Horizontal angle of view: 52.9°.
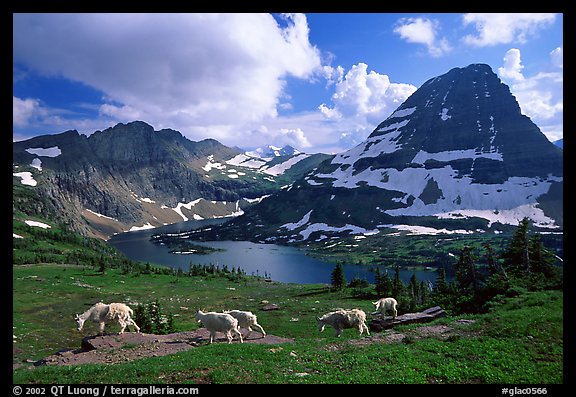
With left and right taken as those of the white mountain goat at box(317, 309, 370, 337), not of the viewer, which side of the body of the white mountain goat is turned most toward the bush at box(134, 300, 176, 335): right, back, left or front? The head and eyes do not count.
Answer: front

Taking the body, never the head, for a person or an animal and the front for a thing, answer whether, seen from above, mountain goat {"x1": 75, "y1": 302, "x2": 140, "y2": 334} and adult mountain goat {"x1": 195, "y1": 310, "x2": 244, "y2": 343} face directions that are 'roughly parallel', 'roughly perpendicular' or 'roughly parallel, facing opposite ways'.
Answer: roughly parallel

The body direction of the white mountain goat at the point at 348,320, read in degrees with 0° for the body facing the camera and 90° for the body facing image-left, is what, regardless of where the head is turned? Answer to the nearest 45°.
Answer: approximately 90°

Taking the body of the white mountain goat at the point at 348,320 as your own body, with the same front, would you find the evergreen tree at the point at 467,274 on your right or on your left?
on your right

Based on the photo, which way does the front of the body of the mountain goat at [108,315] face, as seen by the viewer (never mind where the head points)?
to the viewer's left

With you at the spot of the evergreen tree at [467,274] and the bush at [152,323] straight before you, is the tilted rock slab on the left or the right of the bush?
left

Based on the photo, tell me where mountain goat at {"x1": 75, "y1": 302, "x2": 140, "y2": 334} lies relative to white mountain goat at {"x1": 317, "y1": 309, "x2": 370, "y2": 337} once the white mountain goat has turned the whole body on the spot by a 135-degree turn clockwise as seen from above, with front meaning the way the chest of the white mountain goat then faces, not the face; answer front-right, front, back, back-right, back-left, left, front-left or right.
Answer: back-left

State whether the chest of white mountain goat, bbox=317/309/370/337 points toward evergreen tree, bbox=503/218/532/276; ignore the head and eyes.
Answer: no

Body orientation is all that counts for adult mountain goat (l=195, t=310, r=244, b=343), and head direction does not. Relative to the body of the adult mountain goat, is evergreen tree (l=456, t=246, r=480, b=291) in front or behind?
behind

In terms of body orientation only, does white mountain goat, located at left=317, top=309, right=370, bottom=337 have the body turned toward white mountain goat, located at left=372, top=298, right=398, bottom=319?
no

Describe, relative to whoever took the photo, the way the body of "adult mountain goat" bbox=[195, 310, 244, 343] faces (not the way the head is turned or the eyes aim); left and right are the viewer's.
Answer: facing to the left of the viewer
